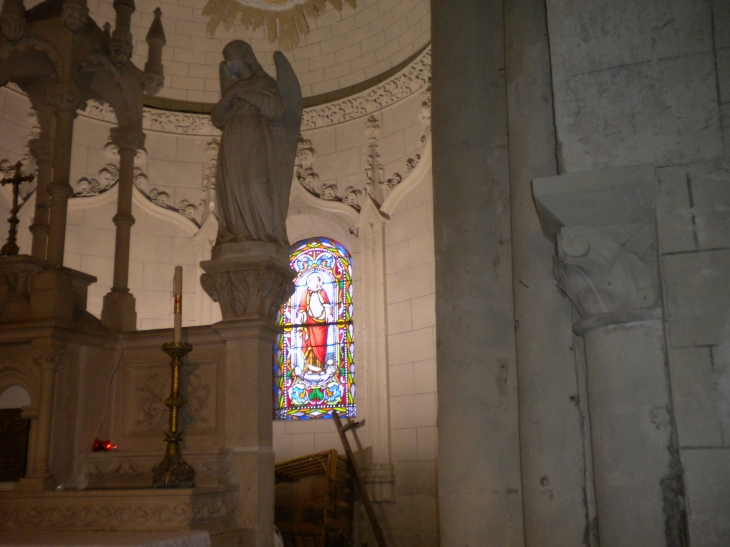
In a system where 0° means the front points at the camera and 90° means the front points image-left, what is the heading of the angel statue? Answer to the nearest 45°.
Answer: approximately 45°

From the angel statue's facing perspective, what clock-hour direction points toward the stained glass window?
The stained glass window is roughly at 5 o'clock from the angel statue.

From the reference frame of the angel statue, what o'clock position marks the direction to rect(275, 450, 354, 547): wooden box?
The wooden box is roughly at 5 o'clock from the angel statue.

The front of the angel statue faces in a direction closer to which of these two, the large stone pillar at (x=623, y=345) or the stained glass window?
the large stone pillar
